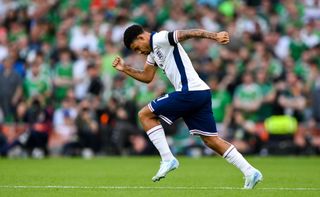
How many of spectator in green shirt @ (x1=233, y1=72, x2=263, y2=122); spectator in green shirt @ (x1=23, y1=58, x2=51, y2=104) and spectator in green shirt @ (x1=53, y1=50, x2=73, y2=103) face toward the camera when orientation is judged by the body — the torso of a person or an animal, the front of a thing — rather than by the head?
3

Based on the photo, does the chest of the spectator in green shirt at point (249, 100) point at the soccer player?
yes

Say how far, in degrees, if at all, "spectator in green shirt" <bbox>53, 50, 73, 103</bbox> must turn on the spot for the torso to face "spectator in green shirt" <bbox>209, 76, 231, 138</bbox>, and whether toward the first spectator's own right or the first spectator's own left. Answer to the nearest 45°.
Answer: approximately 90° to the first spectator's own left

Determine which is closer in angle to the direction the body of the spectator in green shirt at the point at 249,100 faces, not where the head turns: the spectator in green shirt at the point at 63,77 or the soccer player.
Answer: the soccer player

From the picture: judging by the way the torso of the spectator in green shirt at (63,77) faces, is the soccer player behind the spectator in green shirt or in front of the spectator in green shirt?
in front

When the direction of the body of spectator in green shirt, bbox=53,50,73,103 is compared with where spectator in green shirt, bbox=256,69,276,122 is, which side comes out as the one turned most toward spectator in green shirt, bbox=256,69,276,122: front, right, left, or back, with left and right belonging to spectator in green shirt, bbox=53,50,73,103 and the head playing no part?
left

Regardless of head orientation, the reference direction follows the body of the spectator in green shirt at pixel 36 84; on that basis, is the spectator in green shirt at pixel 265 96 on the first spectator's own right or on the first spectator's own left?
on the first spectator's own left

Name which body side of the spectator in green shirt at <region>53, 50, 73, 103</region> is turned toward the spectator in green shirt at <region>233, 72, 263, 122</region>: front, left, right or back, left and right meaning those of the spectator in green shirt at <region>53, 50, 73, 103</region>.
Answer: left

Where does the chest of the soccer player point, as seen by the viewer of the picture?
to the viewer's left

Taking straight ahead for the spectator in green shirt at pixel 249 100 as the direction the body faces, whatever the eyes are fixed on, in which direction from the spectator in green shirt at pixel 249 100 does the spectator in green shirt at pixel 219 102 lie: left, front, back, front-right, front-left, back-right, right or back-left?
right
